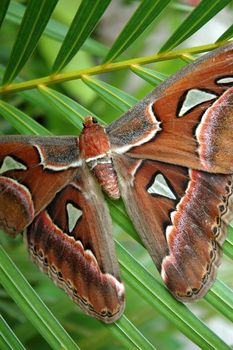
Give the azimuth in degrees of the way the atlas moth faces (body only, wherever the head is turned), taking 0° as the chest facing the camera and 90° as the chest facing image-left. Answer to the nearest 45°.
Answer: approximately 180°
